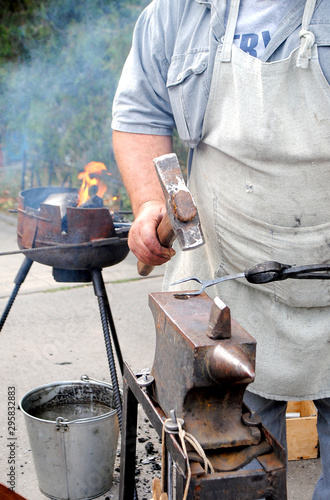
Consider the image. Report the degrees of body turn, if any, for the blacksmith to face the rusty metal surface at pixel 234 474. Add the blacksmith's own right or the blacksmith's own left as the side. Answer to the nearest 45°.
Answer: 0° — they already face it

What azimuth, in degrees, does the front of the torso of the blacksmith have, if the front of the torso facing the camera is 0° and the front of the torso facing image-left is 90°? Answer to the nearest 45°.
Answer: approximately 0°

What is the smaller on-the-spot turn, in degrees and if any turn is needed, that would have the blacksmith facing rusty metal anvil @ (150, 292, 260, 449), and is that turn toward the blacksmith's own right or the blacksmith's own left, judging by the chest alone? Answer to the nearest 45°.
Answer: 0° — they already face it

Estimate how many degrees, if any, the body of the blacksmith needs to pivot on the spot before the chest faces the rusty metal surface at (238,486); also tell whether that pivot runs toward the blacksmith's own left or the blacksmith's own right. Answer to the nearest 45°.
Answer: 0° — they already face it
